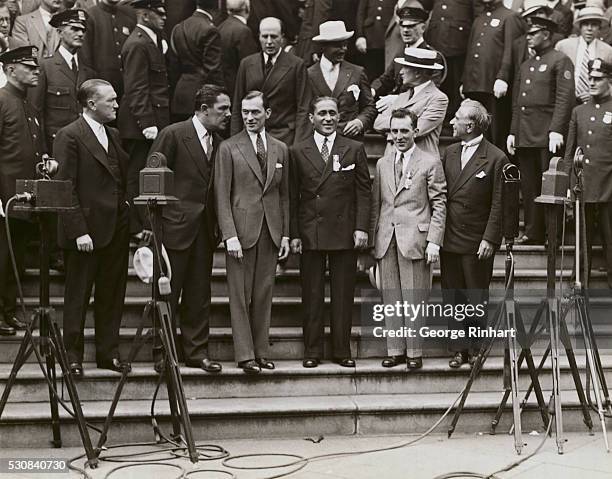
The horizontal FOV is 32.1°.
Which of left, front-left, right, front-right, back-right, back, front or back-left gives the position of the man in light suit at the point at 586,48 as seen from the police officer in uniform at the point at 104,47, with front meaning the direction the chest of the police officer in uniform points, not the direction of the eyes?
front-left

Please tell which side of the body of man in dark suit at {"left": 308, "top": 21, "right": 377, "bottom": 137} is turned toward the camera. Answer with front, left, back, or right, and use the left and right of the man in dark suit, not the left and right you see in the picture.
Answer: front

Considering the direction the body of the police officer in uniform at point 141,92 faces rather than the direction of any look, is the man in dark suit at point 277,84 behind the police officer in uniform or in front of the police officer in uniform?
in front

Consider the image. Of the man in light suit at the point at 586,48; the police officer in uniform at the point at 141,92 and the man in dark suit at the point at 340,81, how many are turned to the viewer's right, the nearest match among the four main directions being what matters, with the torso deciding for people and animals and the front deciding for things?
1

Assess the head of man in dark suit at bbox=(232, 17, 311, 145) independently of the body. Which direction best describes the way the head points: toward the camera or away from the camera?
toward the camera

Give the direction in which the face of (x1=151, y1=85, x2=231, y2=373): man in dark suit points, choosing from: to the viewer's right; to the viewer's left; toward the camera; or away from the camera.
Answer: to the viewer's right

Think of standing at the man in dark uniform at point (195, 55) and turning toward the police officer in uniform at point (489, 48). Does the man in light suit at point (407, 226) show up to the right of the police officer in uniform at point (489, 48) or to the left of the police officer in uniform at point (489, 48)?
right

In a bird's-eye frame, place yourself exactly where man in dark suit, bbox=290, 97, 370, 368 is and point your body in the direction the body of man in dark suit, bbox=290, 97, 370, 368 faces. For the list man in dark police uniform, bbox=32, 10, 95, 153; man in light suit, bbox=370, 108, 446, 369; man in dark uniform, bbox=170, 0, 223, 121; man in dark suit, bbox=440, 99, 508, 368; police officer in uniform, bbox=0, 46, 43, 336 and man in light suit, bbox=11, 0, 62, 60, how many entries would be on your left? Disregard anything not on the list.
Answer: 2

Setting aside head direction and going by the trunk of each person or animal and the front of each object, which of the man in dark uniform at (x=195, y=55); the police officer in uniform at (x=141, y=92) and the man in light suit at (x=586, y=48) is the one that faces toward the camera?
the man in light suit

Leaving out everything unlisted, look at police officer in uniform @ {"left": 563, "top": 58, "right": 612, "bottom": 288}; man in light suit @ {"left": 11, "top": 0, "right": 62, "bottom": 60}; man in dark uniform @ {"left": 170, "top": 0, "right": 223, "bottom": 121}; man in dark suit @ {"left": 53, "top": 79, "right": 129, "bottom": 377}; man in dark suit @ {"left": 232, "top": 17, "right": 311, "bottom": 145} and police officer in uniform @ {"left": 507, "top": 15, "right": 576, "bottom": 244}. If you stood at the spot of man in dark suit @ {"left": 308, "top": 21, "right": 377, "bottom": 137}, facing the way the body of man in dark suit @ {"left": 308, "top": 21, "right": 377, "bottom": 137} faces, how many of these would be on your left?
2

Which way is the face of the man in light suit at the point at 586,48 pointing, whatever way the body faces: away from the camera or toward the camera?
toward the camera

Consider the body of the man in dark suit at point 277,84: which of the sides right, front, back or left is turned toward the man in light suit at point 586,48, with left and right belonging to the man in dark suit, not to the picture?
left

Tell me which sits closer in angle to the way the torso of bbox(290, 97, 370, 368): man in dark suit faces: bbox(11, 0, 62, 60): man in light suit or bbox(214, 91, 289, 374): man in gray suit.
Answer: the man in gray suit

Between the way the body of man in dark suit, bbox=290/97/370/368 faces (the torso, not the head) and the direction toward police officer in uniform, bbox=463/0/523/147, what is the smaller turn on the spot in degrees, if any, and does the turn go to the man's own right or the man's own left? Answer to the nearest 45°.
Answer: approximately 135° to the man's own left

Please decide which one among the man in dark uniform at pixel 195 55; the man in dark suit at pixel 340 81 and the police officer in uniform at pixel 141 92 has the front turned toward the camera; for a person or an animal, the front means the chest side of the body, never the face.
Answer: the man in dark suit at pixel 340 81
